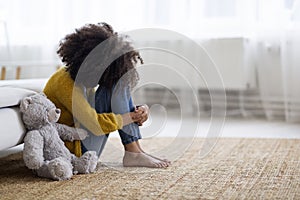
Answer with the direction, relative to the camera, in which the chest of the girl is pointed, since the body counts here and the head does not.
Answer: to the viewer's right

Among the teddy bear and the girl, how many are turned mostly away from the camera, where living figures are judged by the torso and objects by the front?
0

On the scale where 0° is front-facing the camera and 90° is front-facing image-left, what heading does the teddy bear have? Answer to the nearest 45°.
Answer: approximately 315°
